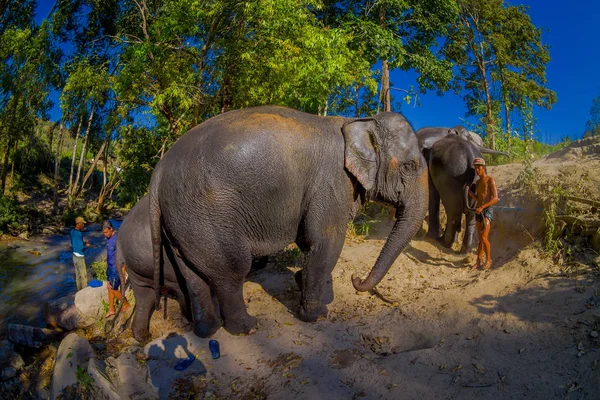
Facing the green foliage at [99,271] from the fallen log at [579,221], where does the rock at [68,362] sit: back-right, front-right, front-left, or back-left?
front-left

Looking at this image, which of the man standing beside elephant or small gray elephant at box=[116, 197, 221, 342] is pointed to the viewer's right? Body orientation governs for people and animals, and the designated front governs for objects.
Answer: the small gray elephant

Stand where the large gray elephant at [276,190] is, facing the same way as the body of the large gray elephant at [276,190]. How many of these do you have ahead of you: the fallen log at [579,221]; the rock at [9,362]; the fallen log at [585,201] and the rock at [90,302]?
2

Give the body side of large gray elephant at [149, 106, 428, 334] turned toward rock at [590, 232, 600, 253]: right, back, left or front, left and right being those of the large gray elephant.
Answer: front

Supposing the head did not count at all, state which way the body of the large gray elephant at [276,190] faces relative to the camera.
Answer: to the viewer's right

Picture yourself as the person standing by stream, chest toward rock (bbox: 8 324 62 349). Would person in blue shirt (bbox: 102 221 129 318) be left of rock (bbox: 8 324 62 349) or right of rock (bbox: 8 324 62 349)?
left

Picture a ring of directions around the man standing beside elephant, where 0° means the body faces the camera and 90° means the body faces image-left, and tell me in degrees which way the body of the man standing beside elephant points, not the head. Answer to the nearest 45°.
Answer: approximately 45°

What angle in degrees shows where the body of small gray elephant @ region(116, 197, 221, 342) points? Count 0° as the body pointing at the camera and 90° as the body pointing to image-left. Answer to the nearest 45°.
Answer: approximately 270°
